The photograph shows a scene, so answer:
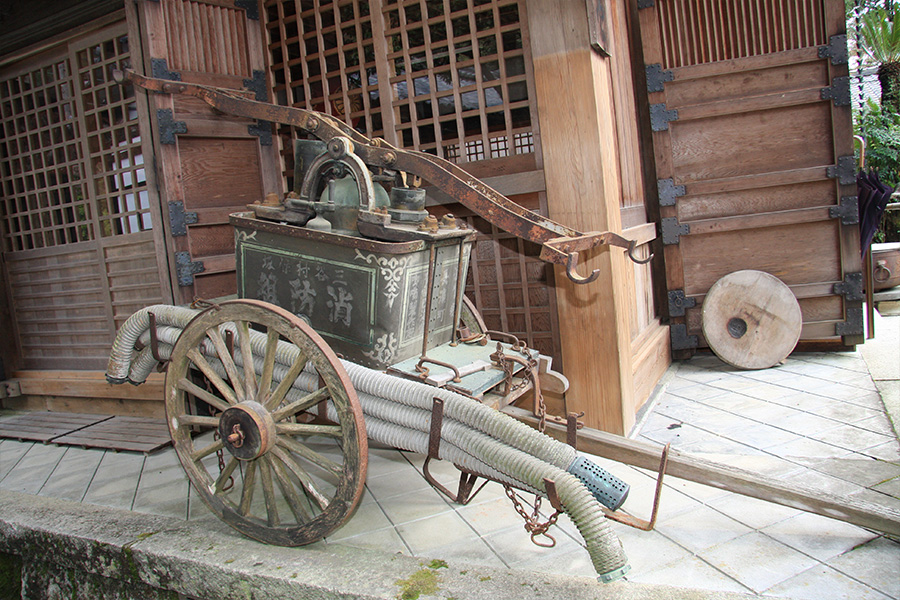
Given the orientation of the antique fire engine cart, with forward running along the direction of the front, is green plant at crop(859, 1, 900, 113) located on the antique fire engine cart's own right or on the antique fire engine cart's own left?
on the antique fire engine cart's own left

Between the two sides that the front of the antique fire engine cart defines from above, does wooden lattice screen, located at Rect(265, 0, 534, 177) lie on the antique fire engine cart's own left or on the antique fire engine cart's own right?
on the antique fire engine cart's own left

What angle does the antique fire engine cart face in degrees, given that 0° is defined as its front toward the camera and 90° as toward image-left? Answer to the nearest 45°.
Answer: approximately 315°

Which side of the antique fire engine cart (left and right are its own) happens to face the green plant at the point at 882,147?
left
